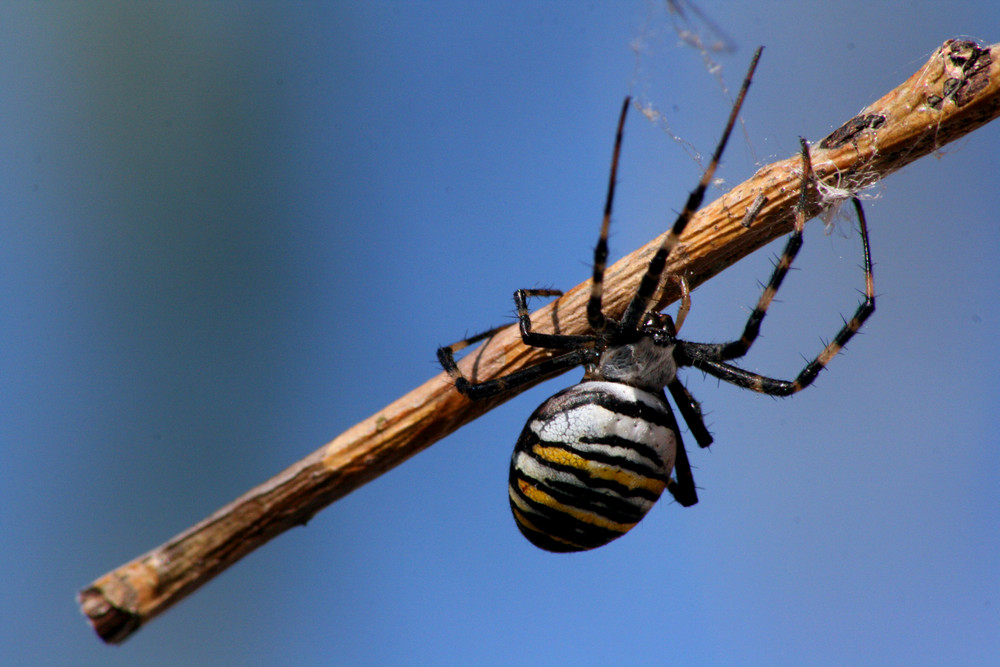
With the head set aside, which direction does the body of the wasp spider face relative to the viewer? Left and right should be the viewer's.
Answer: facing away from the viewer and to the right of the viewer
